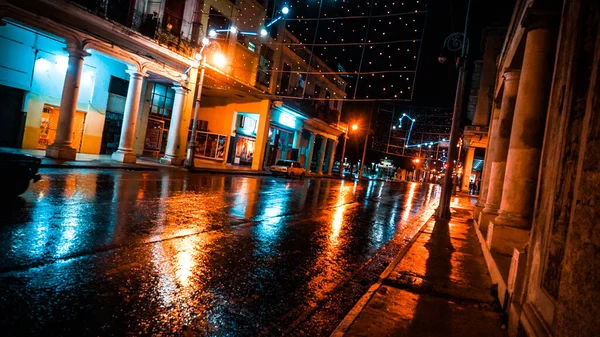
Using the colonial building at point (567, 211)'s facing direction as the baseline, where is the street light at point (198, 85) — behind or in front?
in front

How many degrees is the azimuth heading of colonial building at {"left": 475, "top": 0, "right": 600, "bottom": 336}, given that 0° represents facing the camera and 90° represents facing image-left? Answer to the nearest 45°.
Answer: approximately 90°

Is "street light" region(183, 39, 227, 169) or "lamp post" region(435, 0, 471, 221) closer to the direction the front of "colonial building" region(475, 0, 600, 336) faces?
the street light

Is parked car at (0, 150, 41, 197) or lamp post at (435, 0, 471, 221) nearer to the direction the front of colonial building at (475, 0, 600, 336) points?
the parked car

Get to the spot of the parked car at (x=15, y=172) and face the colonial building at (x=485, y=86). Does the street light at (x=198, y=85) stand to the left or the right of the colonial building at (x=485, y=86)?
left

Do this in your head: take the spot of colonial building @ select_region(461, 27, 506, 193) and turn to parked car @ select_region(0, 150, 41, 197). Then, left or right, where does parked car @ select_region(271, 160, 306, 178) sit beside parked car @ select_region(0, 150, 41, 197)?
right

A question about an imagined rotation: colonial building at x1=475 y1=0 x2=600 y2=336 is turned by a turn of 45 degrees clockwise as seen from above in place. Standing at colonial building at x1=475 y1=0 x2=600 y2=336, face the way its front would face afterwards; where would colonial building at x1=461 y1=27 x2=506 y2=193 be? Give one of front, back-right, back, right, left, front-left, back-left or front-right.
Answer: front-right

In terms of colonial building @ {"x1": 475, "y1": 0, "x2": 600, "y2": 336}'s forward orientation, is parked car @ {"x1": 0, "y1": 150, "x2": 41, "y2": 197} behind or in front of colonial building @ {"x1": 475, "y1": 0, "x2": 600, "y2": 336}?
in front

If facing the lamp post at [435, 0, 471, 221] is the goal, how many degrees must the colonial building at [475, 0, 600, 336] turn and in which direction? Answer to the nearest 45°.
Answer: approximately 90° to its right

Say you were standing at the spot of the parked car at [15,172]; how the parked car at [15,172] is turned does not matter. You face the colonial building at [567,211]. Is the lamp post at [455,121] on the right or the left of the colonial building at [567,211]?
left

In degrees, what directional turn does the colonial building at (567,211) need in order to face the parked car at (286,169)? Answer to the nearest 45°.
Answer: approximately 45° to its right
